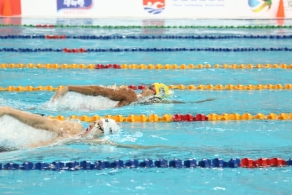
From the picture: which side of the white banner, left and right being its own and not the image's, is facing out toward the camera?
front

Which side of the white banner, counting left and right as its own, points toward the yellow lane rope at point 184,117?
front

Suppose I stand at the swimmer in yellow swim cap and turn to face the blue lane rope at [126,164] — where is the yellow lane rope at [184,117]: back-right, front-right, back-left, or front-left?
front-left

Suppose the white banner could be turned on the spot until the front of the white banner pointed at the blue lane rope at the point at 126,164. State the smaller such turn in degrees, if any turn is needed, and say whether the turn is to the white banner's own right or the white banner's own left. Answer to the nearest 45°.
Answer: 0° — it already faces it

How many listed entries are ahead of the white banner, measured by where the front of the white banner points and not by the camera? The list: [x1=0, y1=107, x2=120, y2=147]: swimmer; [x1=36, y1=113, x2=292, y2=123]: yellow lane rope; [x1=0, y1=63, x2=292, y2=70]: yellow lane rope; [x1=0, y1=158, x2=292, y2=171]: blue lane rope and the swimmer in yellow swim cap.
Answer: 5

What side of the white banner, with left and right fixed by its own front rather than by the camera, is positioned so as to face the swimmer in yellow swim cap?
front

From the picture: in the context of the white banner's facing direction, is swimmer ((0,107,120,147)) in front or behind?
in front

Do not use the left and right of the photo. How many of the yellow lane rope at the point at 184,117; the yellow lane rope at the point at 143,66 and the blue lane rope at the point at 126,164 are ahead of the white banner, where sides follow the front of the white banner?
3

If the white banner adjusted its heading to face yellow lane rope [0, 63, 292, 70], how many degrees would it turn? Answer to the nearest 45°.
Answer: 0° — it already faces it

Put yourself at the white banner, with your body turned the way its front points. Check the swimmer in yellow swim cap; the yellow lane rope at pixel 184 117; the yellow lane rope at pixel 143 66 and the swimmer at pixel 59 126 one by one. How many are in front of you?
4

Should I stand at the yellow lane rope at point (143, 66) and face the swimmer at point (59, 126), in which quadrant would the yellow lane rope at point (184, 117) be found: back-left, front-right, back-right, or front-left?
front-left

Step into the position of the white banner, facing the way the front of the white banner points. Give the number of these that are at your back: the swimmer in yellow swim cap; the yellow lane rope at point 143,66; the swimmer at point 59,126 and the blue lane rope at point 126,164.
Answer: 0
